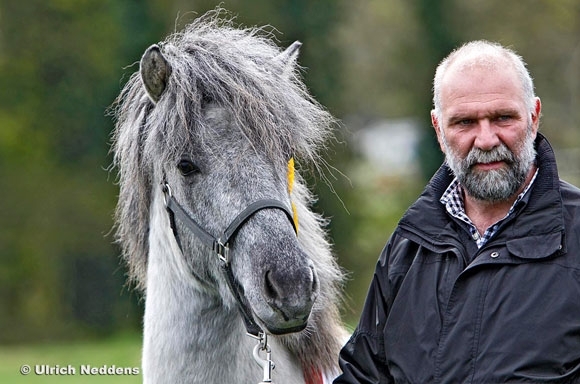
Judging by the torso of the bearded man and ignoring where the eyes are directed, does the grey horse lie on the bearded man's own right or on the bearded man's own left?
on the bearded man's own right

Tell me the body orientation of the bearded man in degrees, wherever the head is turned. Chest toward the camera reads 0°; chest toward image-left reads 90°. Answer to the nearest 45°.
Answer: approximately 0°

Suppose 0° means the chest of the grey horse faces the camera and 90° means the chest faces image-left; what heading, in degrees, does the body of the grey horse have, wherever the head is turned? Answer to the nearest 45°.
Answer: approximately 315°

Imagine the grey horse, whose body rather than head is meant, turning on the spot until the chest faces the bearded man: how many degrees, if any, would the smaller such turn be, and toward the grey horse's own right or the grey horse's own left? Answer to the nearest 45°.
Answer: approximately 45° to the grey horse's own left
